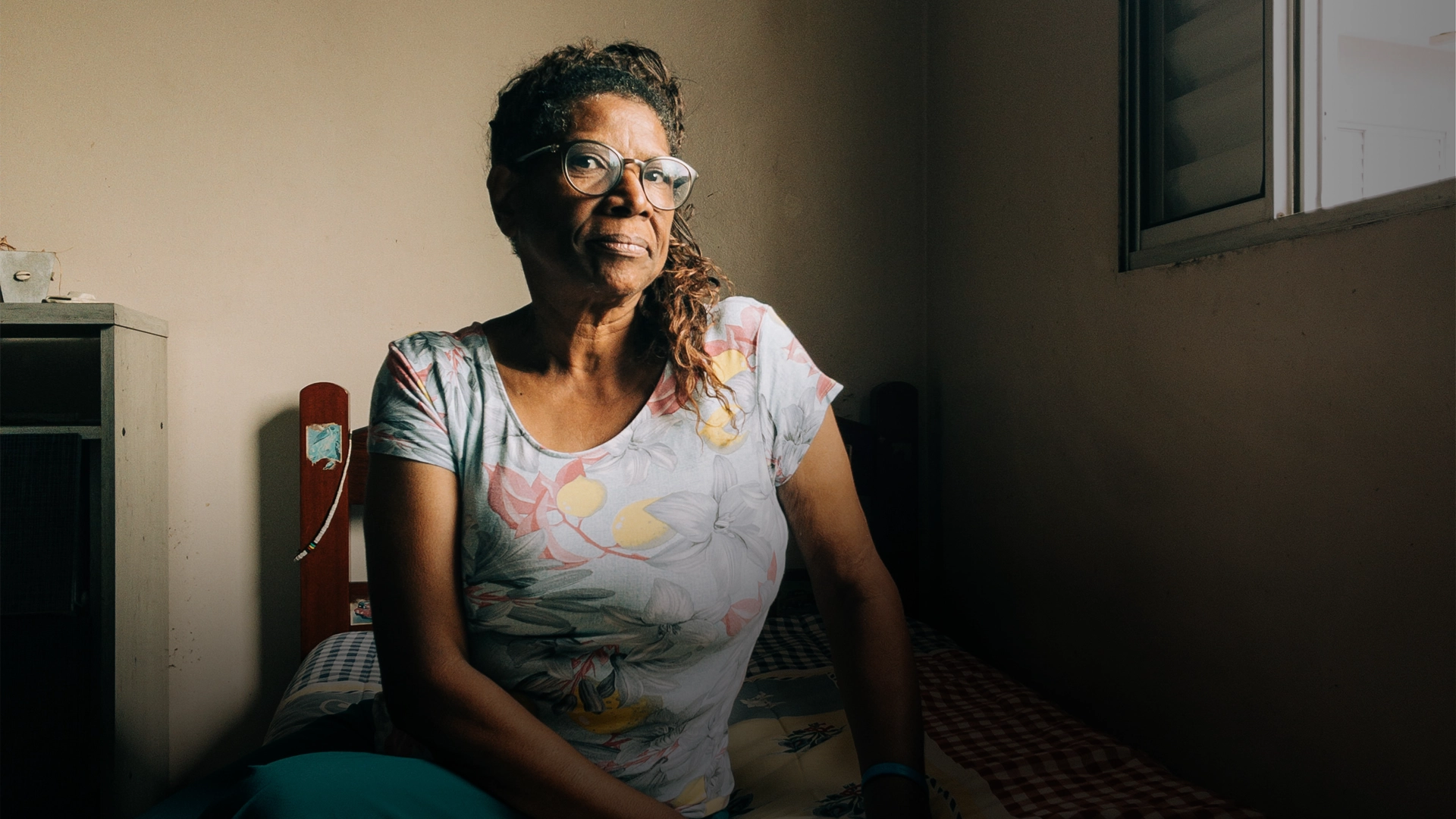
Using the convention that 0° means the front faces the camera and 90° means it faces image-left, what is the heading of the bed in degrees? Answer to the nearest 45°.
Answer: approximately 0°

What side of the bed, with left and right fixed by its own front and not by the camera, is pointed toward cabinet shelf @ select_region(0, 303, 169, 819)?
right

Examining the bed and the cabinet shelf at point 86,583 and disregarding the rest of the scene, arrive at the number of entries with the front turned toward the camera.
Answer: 2

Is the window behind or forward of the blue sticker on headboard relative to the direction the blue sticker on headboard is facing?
forward

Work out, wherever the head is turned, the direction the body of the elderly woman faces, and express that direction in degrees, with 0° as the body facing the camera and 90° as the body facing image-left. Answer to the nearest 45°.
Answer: approximately 0°

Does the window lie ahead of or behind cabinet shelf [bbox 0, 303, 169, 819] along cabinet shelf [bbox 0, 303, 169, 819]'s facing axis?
ahead
